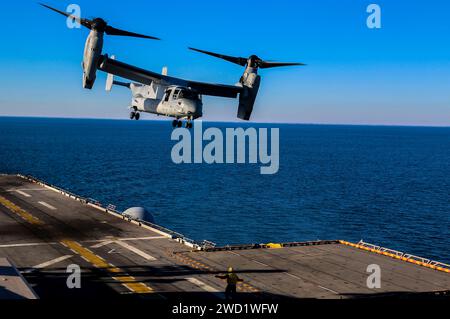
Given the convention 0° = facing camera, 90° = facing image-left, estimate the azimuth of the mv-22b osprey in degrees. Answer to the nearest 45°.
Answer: approximately 315°
